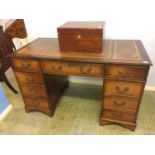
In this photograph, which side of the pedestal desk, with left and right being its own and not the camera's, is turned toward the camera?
front
